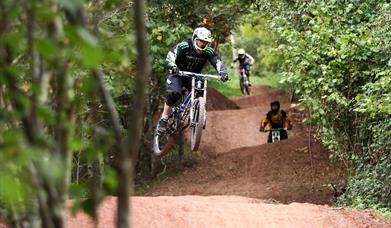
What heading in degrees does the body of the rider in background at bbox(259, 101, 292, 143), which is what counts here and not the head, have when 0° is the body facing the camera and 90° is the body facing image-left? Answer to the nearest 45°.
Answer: approximately 0°

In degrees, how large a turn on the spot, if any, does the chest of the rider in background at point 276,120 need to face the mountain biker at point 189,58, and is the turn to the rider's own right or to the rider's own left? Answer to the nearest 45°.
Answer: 0° — they already face them
